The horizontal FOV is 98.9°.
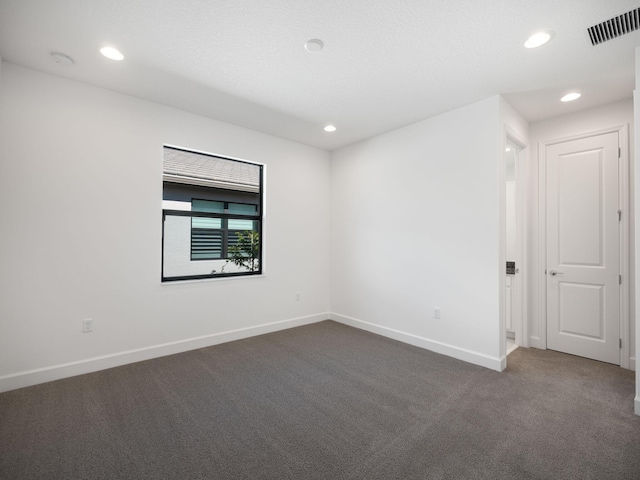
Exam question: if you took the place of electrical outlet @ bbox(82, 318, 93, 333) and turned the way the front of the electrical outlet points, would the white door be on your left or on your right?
on your left

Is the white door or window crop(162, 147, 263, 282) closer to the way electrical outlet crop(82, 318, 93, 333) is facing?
the white door

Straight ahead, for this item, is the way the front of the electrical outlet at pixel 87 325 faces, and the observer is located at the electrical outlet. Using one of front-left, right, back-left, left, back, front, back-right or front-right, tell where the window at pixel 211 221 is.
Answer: back-left

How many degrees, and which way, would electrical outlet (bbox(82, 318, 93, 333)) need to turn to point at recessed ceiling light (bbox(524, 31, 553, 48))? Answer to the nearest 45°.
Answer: approximately 45° to its left

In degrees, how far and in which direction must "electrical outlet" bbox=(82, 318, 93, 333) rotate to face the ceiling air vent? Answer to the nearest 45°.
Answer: approximately 45° to its left

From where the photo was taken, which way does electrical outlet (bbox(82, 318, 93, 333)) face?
toward the camera
